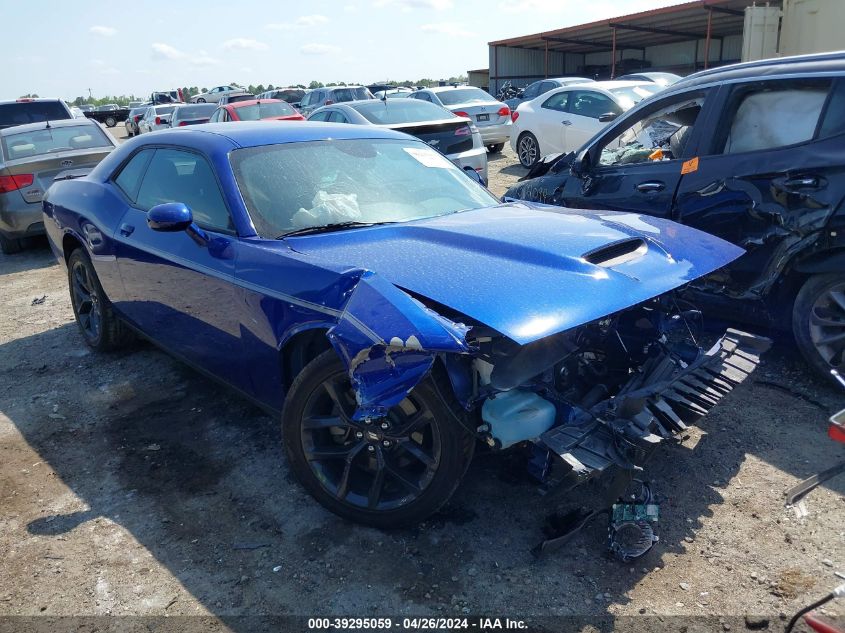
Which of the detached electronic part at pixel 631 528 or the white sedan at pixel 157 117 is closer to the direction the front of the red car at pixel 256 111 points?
the white sedan

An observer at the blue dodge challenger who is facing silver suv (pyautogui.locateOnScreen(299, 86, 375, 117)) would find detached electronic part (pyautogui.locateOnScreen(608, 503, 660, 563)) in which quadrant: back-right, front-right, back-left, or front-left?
back-right

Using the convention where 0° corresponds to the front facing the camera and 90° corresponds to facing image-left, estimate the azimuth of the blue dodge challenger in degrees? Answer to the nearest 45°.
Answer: approximately 315°

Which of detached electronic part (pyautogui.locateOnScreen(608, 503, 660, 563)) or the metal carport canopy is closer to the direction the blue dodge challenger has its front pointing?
the detached electronic part

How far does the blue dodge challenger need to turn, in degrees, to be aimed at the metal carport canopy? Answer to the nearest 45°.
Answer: approximately 135° to its left

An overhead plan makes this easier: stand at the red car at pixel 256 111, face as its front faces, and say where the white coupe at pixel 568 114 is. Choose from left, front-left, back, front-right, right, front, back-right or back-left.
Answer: back

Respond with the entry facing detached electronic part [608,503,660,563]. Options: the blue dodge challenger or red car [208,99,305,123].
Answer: the blue dodge challenger

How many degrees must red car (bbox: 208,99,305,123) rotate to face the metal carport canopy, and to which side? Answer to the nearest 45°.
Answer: approximately 90° to its right

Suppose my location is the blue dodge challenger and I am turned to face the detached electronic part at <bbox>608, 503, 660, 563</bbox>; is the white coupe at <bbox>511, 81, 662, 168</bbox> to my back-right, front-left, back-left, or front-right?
back-left

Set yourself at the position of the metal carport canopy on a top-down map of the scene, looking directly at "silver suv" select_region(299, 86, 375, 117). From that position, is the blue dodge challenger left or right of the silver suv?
left

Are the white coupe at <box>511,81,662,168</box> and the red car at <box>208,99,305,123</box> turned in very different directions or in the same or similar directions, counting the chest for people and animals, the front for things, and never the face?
very different directions

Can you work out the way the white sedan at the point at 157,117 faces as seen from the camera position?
facing away from the viewer and to the left of the viewer

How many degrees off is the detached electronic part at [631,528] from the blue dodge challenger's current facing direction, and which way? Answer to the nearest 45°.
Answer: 0° — it already faces it
